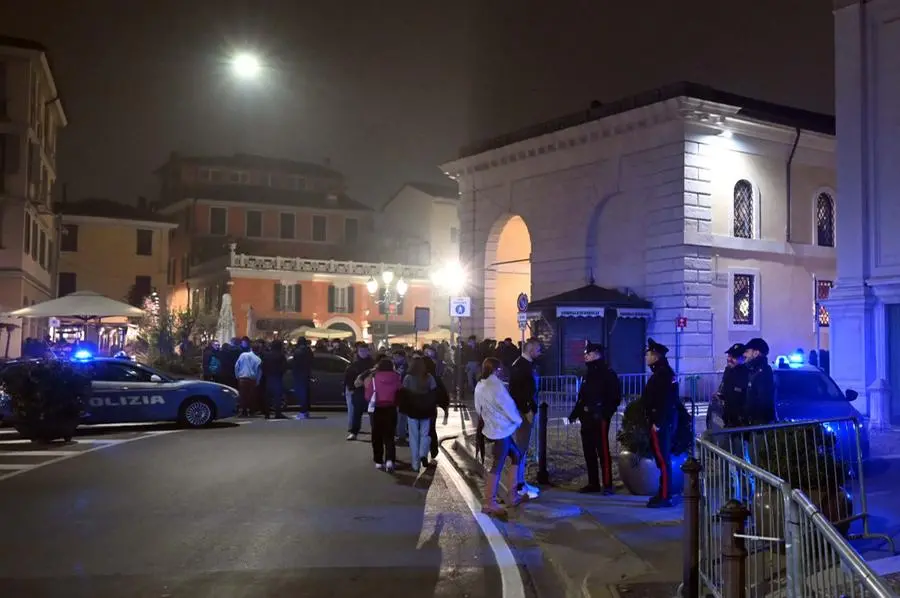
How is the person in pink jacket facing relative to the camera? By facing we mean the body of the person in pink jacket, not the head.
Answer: away from the camera

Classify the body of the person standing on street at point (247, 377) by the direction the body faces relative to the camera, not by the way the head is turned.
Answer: away from the camera

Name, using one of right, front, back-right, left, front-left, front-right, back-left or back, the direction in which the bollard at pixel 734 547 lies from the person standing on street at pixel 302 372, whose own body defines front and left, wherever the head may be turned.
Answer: back

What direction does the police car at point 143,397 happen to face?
to the viewer's right

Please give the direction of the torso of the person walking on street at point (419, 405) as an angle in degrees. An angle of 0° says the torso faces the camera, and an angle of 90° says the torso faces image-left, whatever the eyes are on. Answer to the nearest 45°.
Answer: approximately 180°

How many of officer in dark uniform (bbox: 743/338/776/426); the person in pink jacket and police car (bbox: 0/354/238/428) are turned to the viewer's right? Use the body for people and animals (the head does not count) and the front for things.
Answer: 1

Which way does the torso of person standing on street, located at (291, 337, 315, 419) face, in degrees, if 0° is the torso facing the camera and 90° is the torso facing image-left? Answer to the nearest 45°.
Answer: approximately 180°

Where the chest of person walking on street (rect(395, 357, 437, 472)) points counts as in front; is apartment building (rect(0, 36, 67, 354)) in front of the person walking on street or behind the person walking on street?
in front

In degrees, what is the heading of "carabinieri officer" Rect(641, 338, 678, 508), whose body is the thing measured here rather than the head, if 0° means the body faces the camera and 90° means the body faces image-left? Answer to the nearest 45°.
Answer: approximately 90°

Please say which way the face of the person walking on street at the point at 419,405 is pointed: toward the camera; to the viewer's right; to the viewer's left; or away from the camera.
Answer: away from the camera

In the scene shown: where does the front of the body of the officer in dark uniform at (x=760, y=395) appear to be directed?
to the viewer's left
